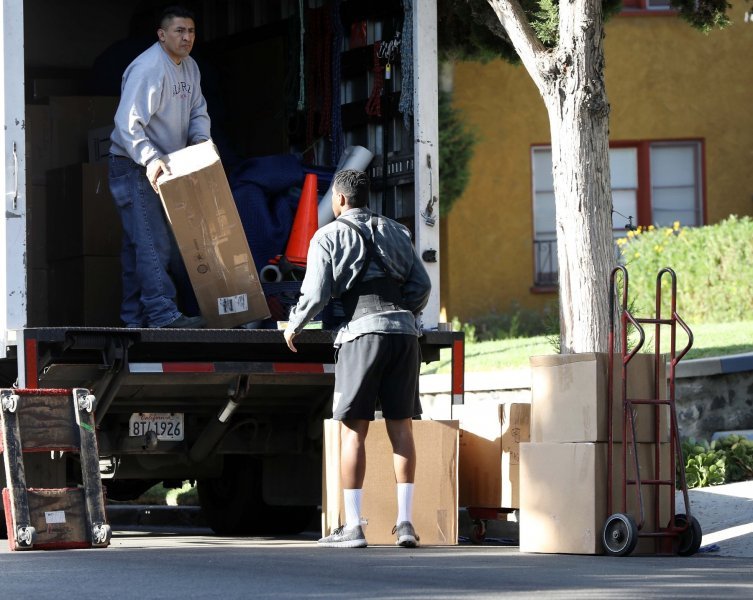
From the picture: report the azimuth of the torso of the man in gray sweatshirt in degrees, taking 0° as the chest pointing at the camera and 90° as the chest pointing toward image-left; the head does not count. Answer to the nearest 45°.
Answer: approximately 315°

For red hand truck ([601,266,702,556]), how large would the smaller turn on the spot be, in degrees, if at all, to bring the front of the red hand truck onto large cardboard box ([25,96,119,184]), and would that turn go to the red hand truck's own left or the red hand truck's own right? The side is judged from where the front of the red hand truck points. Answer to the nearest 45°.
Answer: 0° — it already faces it

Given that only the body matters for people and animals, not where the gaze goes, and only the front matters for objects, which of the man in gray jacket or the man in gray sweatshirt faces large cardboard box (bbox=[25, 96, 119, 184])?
the man in gray jacket

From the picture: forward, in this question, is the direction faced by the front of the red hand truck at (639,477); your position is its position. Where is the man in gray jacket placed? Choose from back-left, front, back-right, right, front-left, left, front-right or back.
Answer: front-left

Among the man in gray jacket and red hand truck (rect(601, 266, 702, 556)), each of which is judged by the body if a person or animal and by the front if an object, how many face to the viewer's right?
0

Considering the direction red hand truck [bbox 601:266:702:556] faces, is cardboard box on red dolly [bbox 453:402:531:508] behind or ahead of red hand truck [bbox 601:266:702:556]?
ahead

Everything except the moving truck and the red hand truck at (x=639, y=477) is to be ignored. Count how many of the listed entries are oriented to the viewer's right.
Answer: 0

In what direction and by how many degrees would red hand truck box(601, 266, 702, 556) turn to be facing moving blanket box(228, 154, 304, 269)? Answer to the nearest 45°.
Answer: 0° — it already faces it

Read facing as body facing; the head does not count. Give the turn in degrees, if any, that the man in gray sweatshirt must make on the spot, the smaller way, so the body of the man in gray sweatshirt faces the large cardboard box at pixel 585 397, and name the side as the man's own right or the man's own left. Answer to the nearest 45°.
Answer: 0° — they already face it

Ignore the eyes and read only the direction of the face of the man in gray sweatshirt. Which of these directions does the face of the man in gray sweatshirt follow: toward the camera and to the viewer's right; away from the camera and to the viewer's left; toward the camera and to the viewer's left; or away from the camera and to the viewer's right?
toward the camera and to the viewer's right

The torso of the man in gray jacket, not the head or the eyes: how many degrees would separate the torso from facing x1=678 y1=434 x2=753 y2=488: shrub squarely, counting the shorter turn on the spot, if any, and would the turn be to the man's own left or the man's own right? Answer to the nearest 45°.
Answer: approximately 90° to the man's own right

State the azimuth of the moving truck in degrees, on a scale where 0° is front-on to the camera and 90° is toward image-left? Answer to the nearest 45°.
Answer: approximately 180°

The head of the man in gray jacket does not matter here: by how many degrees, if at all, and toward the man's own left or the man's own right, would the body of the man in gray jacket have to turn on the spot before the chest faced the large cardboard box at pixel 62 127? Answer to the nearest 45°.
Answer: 0° — they already face it

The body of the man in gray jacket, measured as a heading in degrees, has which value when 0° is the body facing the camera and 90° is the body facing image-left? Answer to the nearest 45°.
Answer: approximately 135°
